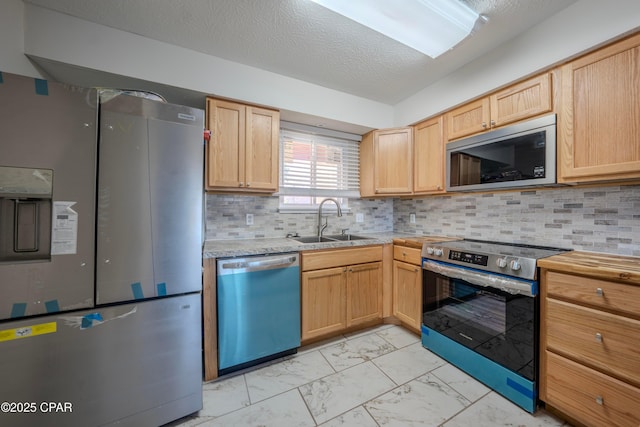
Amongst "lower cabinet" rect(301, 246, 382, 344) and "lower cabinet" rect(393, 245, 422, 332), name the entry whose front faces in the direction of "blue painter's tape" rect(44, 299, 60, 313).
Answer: "lower cabinet" rect(393, 245, 422, 332)

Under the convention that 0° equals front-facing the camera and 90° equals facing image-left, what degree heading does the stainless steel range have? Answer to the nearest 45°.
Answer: approximately 45°

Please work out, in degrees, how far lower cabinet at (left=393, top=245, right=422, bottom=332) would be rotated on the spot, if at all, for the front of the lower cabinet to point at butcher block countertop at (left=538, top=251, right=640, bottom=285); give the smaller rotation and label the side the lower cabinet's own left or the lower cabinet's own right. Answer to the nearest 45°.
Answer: approximately 90° to the lower cabinet's own left

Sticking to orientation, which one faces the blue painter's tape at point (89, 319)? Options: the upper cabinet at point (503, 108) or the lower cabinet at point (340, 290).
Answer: the upper cabinet

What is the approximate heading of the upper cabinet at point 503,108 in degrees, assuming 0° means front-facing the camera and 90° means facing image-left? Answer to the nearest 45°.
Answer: approximately 45°

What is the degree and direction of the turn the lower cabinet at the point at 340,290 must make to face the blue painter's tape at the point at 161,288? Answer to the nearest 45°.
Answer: approximately 90° to its right

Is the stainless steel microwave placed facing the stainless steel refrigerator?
yes
